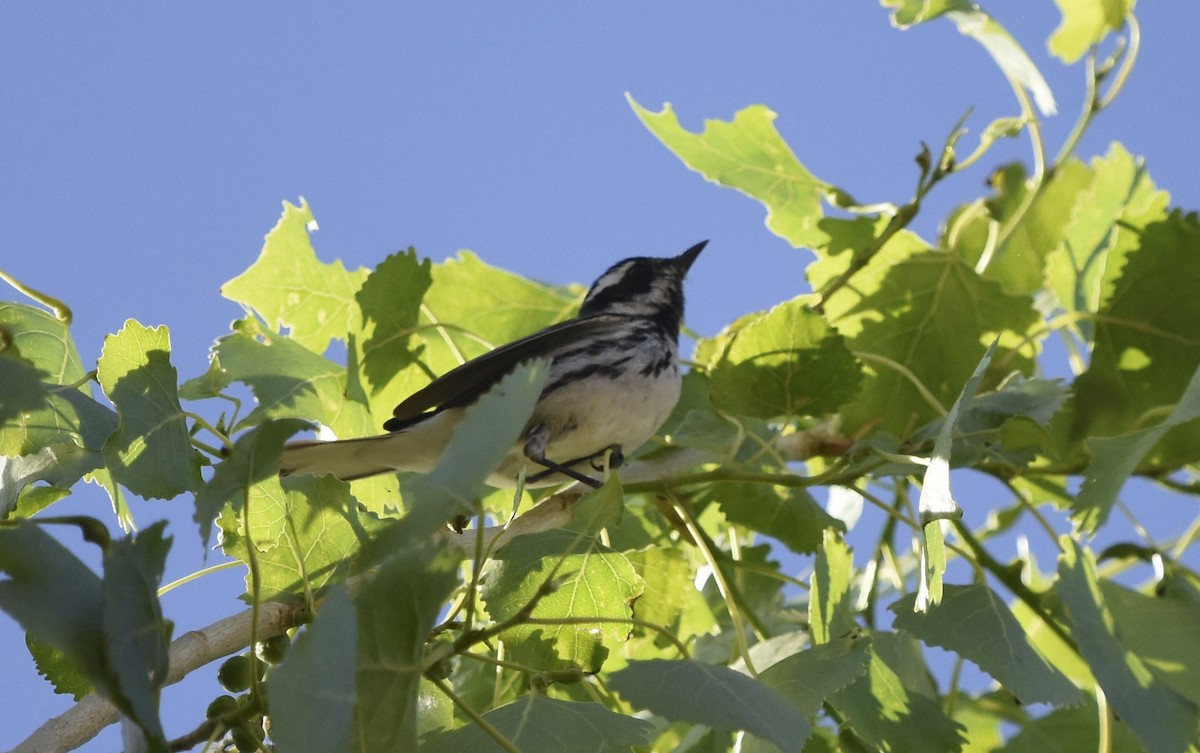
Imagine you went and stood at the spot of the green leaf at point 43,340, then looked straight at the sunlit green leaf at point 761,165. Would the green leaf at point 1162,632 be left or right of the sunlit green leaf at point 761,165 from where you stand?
right

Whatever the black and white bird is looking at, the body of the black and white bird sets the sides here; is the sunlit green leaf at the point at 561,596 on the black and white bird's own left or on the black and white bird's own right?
on the black and white bird's own right

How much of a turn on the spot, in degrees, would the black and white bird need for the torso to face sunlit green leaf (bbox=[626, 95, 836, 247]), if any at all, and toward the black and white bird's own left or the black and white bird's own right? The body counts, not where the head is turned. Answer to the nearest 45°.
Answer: approximately 45° to the black and white bird's own left

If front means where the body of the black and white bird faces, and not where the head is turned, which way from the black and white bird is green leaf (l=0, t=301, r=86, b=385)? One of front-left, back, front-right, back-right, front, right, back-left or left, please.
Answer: back-right

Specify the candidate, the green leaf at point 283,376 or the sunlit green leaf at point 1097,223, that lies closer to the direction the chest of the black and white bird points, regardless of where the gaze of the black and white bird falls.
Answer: the sunlit green leaf

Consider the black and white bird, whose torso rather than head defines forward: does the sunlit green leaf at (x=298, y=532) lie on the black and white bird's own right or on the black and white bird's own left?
on the black and white bird's own right

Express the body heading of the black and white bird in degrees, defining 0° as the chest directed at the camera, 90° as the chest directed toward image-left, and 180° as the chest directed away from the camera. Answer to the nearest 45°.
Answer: approximately 270°
